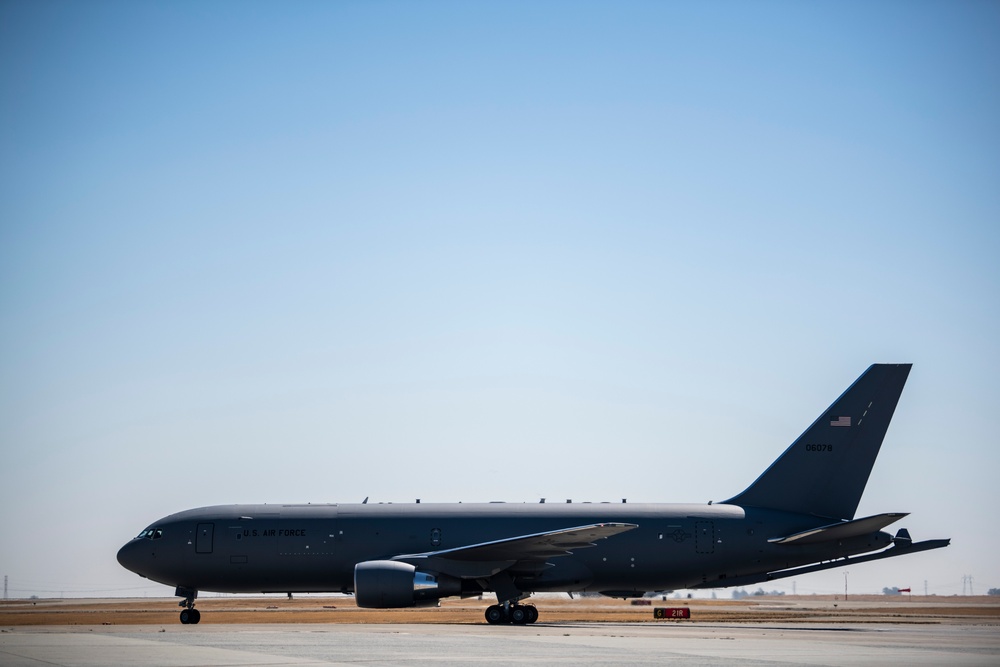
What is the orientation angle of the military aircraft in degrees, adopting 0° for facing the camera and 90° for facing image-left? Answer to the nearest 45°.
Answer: approximately 90°
